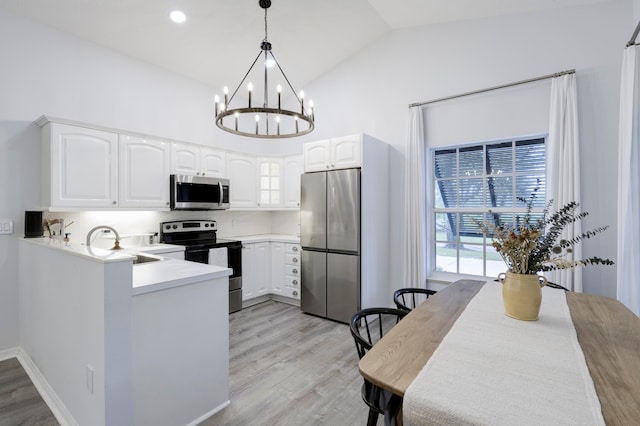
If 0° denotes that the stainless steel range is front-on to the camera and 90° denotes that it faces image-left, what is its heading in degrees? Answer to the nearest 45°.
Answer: approximately 315°

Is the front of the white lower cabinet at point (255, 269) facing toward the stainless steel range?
no

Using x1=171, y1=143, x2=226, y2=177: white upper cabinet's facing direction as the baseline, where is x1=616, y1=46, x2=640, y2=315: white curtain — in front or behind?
in front

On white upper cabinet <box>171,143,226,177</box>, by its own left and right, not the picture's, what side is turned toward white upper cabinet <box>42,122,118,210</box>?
right

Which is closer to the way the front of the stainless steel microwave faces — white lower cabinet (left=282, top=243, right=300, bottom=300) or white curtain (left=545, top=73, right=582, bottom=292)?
the white curtain

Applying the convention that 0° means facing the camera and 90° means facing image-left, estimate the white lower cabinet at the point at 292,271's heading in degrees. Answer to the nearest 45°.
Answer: approximately 45°

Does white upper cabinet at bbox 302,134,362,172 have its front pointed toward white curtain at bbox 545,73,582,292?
no

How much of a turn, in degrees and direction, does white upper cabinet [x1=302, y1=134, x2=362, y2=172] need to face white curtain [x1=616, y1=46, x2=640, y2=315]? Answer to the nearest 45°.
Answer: approximately 90° to its left

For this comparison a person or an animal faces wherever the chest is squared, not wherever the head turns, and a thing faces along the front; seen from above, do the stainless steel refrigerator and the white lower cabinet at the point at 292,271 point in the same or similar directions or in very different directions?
same or similar directions

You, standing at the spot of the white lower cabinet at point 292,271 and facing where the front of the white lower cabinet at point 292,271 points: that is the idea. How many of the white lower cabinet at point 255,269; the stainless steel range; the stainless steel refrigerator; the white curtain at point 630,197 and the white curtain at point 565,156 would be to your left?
3

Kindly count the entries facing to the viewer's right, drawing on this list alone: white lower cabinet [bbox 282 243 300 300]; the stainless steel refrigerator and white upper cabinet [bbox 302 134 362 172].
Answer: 0

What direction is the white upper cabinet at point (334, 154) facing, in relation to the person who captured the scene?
facing the viewer and to the left of the viewer

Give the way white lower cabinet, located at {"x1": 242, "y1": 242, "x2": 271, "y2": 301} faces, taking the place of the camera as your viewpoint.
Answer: facing the viewer and to the right of the viewer

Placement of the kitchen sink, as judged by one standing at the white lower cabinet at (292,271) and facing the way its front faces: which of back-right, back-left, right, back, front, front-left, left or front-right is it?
front
